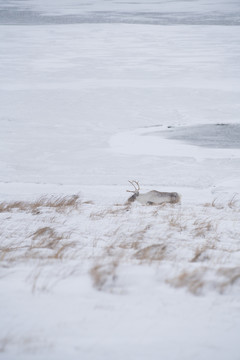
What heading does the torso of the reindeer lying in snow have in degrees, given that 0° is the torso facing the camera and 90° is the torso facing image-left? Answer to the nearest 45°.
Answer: approximately 90°
